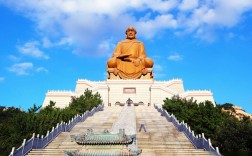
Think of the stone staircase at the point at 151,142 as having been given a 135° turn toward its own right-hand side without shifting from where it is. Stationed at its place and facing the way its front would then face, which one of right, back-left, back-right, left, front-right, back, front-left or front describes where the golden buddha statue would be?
front-right

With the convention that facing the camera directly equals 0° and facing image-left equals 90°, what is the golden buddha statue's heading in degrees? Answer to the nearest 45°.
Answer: approximately 0°

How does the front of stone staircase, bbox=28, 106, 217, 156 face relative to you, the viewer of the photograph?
facing the viewer
